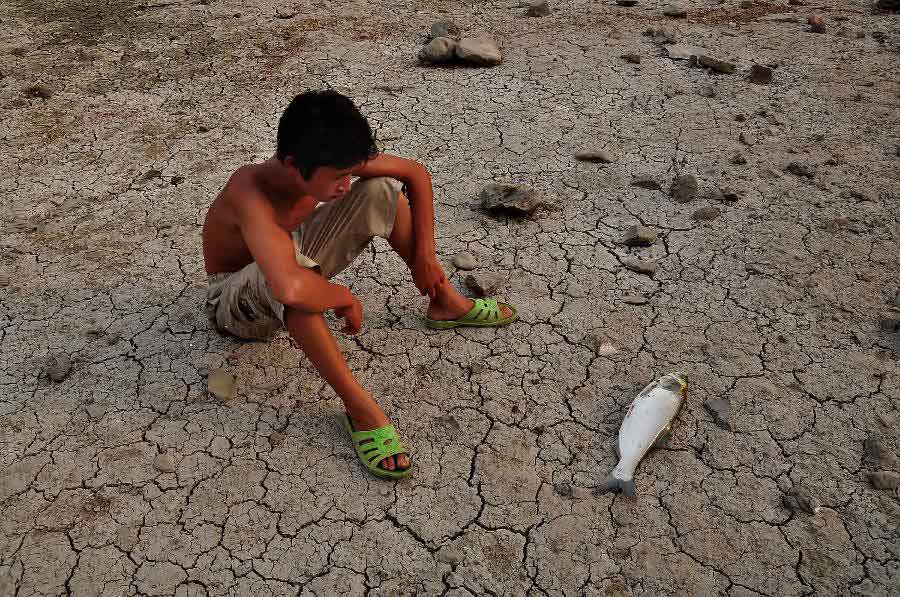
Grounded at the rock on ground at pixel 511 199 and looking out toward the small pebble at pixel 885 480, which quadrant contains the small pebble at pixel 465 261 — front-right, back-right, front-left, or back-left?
front-right

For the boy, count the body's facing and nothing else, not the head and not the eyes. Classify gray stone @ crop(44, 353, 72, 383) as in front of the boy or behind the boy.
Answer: behind

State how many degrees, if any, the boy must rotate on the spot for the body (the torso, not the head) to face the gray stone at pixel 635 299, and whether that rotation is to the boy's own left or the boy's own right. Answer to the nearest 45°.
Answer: approximately 45° to the boy's own left

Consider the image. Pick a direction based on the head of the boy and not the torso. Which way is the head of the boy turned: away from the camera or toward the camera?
toward the camera

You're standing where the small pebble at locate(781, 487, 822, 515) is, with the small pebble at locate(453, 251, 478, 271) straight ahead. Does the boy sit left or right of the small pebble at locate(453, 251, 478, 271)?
left

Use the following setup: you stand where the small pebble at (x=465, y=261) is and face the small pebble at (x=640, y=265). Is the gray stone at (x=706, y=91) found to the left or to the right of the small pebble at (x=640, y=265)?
left

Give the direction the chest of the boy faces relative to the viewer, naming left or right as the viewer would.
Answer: facing the viewer and to the right of the viewer

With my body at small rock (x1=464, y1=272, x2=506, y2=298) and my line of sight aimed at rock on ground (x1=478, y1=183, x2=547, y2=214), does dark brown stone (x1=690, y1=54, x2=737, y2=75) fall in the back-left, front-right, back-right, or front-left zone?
front-right

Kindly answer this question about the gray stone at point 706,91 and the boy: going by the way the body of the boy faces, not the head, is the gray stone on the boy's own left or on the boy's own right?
on the boy's own left

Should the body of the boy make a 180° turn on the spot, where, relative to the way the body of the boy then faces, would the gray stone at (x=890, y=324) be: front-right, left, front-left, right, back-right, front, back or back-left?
back-right

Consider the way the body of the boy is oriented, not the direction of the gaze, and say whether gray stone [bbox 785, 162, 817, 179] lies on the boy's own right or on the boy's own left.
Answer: on the boy's own left

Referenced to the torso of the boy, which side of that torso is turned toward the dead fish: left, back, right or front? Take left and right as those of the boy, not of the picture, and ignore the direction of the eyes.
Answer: front

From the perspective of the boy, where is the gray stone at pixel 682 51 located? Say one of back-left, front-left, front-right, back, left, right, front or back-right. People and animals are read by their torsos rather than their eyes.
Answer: left
